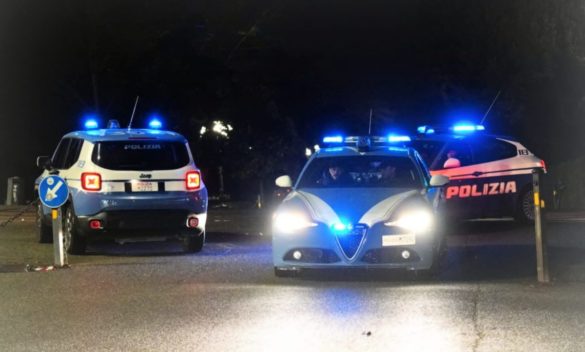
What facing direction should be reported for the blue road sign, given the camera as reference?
facing the viewer

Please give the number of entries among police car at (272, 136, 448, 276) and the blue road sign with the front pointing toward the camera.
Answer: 2

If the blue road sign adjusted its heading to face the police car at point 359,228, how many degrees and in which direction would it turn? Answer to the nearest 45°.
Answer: approximately 45° to its left

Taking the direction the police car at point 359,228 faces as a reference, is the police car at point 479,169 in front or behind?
behind

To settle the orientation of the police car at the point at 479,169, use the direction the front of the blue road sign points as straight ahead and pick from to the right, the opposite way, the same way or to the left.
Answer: to the right

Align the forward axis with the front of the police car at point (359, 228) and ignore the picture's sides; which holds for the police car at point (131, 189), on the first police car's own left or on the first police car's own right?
on the first police car's own right

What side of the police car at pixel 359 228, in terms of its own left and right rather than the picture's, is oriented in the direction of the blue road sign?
right

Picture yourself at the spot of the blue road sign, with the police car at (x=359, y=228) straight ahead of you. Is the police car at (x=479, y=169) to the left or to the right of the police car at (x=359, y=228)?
left

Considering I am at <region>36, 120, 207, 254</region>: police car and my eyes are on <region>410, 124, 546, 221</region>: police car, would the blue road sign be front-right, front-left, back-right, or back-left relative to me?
back-right

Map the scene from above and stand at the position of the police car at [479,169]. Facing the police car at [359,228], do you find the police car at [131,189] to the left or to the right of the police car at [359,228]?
right

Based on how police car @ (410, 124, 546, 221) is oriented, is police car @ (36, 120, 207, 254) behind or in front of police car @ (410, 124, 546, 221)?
in front

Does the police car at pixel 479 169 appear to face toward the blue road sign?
yes

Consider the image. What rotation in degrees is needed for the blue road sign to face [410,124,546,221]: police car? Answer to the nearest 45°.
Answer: approximately 90° to its left

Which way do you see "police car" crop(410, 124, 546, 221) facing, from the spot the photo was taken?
facing the viewer and to the left of the viewer

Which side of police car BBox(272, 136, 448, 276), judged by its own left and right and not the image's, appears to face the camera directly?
front

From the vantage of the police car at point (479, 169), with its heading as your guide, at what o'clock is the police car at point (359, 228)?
the police car at point (359, 228) is roughly at 11 o'clock from the police car at point (479, 169).

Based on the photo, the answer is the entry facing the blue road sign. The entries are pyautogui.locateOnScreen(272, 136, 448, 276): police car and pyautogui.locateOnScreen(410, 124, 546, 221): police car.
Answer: pyautogui.locateOnScreen(410, 124, 546, 221): police car
